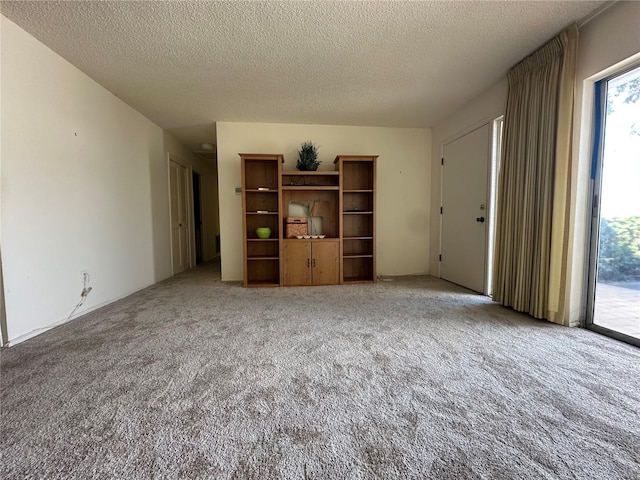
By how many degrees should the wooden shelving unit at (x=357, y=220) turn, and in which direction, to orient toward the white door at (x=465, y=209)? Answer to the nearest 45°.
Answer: approximately 90° to its left

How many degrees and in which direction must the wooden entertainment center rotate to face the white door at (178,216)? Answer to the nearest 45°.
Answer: approximately 90° to its right

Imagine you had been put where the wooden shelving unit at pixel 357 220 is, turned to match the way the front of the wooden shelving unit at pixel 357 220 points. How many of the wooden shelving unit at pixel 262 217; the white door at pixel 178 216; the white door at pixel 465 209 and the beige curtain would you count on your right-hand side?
2

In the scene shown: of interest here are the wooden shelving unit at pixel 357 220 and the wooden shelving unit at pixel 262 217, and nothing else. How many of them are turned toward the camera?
2

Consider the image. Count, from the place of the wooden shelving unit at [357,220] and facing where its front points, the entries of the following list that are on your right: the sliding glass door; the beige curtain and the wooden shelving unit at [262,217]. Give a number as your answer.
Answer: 1

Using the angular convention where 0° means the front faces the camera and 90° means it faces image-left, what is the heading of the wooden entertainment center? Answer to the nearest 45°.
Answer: approximately 0°
